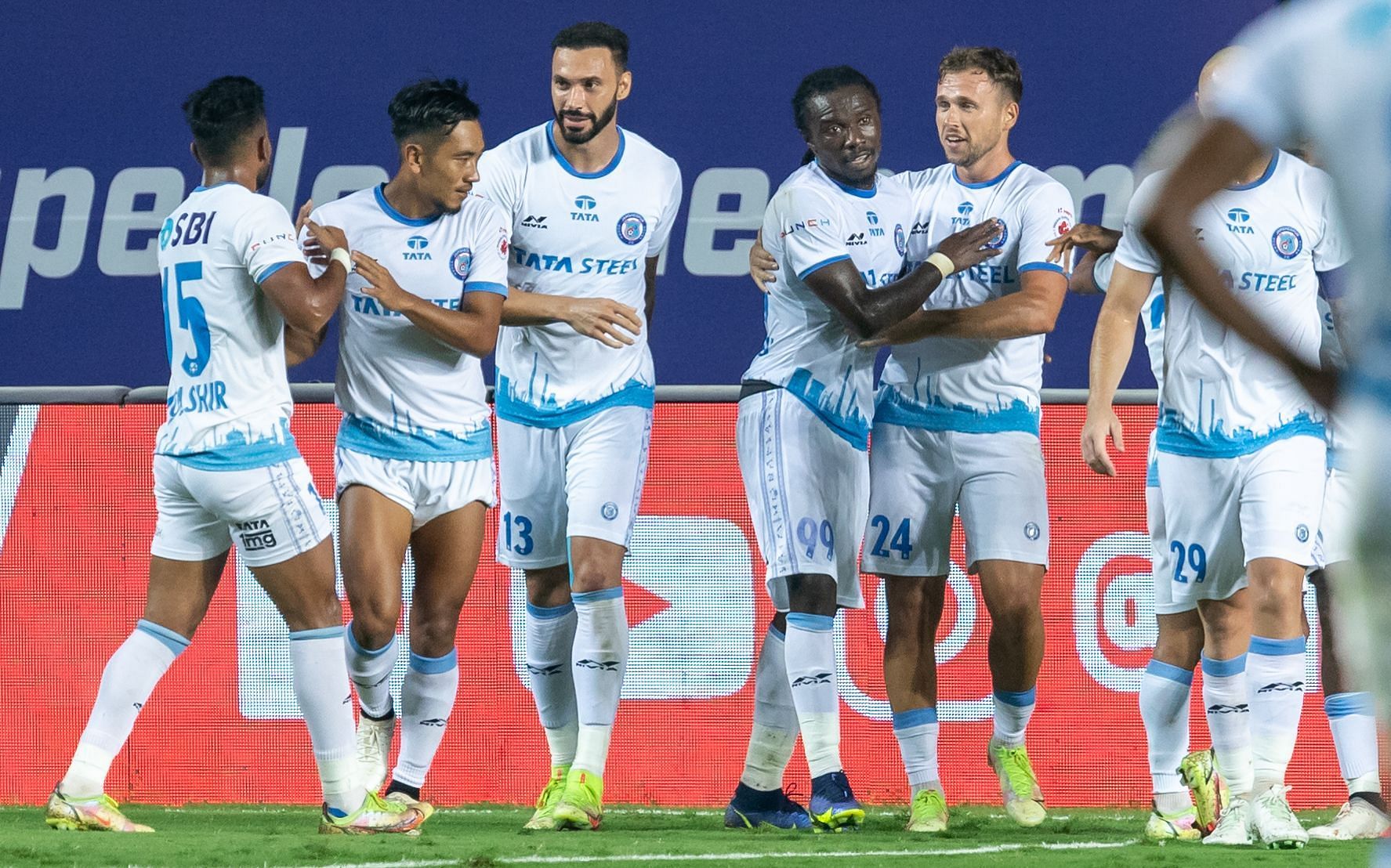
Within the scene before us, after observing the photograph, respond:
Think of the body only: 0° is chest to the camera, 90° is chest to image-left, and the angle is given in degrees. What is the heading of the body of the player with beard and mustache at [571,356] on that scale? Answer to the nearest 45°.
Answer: approximately 0°

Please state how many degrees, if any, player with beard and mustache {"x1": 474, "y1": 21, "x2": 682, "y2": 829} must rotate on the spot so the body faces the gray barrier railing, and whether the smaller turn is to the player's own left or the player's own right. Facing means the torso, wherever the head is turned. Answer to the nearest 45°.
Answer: approximately 135° to the player's own right
